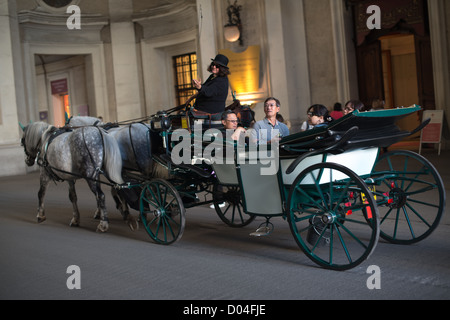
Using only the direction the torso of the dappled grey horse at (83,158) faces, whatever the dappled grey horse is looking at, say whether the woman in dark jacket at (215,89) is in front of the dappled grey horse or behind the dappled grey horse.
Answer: behind

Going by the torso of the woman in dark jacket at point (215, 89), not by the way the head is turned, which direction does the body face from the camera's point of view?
to the viewer's left

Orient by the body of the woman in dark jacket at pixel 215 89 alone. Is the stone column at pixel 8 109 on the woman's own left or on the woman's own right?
on the woman's own right

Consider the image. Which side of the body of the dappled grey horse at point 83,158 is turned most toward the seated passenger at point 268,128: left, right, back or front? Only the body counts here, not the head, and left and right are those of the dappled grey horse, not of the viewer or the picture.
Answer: back

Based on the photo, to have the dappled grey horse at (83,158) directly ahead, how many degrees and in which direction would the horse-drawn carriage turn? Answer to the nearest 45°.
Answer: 0° — it already faces it

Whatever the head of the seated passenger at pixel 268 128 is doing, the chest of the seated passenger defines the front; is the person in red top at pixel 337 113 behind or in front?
behind
